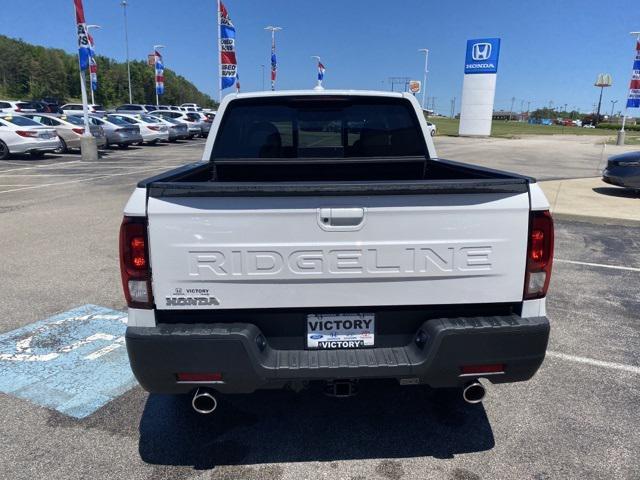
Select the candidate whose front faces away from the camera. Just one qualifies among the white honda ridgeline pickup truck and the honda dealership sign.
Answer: the white honda ridgeline pickup truck

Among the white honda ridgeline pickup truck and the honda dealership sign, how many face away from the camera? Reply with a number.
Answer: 1

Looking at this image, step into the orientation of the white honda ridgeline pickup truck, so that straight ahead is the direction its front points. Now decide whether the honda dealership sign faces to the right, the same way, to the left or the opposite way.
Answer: the opposite way

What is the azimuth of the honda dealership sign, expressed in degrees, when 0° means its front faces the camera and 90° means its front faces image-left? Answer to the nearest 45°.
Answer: approximately 0°

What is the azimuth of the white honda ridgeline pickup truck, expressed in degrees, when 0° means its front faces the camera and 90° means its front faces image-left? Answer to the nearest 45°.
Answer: approximately 180°

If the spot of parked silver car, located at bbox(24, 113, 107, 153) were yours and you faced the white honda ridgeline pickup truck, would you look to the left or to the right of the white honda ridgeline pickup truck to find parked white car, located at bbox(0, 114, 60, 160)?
right

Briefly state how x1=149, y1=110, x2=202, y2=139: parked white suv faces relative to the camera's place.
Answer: facing away from the viewer and to the left of the viewer

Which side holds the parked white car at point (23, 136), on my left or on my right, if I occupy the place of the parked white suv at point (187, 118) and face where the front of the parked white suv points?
on my left
